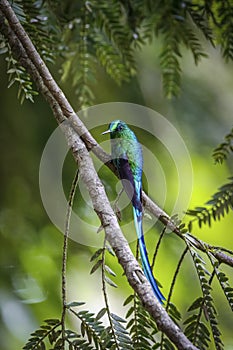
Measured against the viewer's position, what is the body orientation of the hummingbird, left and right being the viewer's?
facing away from the viewer and to the left of the viewer
